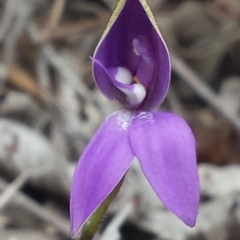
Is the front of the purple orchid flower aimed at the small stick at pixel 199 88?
no

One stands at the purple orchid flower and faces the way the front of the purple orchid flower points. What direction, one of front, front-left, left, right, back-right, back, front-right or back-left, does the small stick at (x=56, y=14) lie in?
back

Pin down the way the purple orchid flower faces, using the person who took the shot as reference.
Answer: facing the viewer

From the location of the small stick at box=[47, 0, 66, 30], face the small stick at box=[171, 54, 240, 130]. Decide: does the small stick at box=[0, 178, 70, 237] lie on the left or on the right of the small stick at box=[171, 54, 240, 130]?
right
